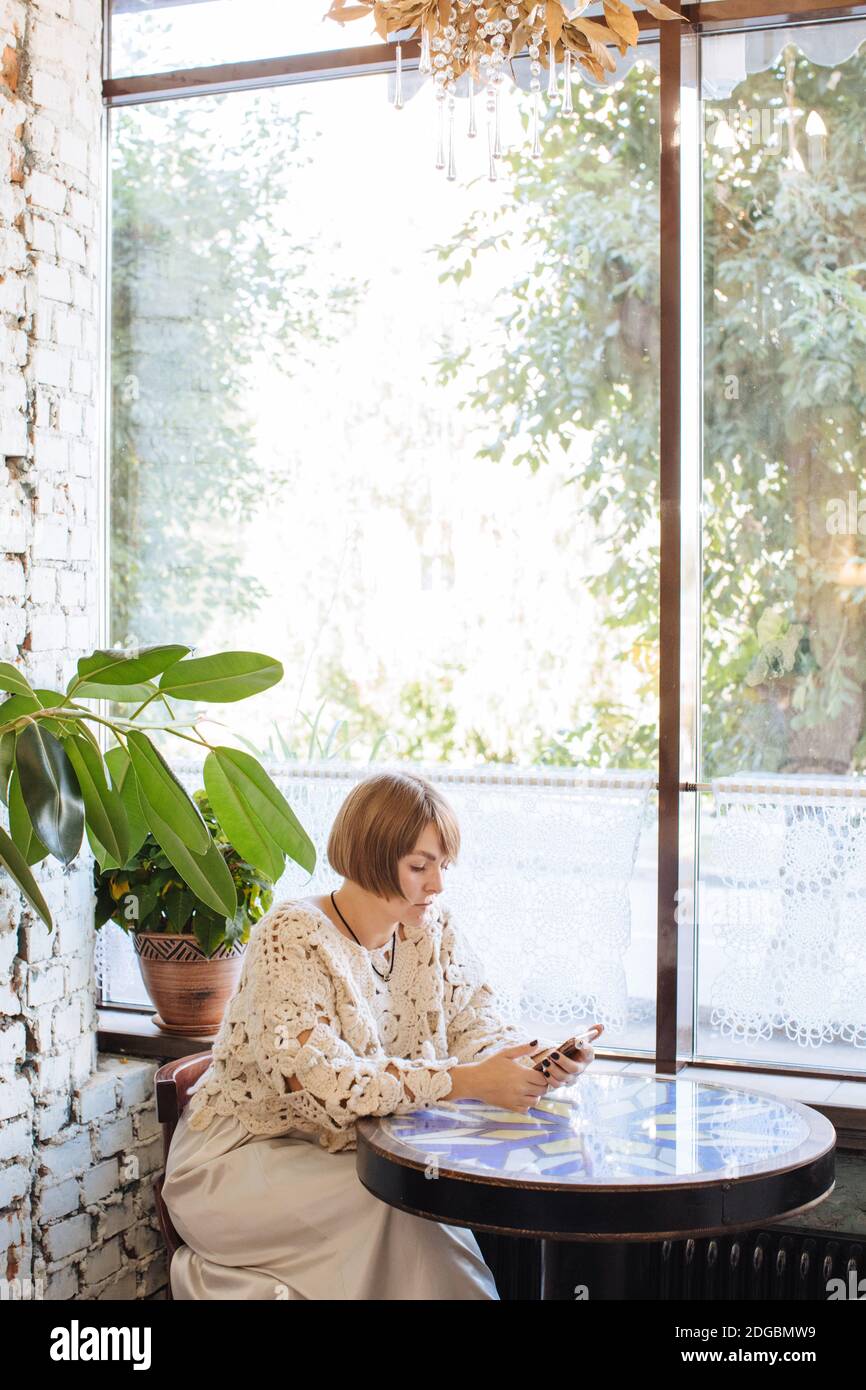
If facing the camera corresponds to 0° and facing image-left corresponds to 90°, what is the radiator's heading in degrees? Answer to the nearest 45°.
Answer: approximately 0°

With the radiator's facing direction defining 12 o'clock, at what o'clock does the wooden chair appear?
The wooden chair is roughly at 2 o'clock from the radiator.

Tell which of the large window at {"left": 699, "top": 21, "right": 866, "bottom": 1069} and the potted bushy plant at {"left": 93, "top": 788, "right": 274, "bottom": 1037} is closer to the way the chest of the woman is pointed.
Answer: the large window

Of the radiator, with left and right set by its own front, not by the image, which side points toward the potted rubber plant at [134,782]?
right

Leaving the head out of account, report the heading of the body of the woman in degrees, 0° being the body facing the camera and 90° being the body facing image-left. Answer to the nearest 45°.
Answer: approximately 315°

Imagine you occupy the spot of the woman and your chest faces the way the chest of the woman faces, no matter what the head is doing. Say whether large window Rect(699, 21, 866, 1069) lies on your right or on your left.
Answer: on your left

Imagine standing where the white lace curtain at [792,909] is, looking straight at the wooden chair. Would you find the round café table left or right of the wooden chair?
left

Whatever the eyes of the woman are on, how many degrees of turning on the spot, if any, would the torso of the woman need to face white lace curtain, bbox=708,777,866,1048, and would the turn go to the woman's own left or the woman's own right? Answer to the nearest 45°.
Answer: approximately 90° to the woman's own left
